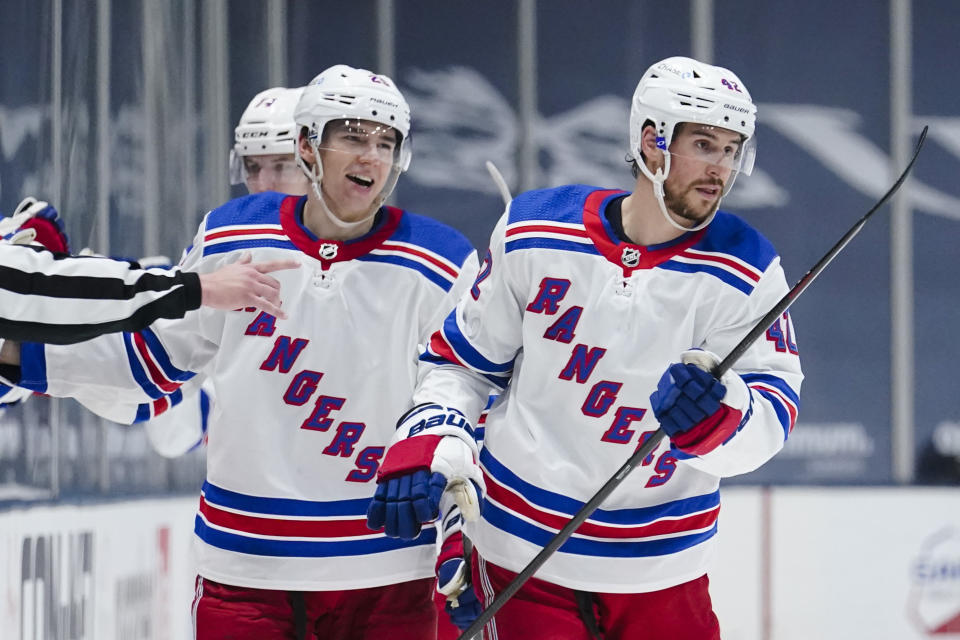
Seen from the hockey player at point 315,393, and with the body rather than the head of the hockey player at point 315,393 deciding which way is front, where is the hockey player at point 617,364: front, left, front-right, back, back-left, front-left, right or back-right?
front-left

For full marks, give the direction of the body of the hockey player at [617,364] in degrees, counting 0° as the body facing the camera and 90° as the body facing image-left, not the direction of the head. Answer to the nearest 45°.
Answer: approximately 0°

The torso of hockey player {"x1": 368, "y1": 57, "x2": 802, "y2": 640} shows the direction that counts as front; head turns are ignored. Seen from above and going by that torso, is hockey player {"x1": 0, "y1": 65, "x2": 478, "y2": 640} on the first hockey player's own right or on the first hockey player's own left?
on the first hockey player's own right

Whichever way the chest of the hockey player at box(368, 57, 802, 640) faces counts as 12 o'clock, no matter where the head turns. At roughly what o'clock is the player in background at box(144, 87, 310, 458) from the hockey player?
The player in background is roughly at 5 o'clock from the hockey player.

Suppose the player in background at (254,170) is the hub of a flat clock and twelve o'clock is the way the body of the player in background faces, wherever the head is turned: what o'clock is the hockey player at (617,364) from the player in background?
The hockey player is roughly at 10 o'clock from the player in background.

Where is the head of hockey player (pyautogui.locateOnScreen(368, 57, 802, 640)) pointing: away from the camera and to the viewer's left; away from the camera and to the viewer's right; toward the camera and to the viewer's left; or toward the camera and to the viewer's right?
toward the camera and to the viewer's right

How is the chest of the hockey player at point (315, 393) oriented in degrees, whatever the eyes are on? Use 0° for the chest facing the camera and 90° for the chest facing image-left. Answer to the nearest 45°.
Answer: approximately 0°

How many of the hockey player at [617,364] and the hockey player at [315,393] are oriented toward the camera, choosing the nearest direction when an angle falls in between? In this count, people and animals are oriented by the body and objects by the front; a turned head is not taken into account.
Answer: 2

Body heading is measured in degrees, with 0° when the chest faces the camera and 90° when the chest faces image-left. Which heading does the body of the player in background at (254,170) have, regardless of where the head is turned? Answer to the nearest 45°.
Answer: approximately 45°

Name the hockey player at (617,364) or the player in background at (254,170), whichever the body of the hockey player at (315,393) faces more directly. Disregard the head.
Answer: the hockey player
